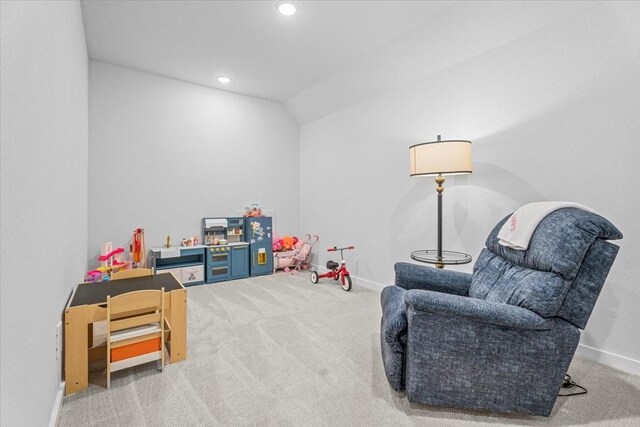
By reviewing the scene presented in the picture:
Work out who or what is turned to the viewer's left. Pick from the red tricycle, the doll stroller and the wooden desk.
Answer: the doll stroller

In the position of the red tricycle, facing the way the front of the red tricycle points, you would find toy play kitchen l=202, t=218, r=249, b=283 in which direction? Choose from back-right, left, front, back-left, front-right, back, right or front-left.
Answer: back-right

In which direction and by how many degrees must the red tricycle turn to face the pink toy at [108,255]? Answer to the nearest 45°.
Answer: approximately 135° to its right

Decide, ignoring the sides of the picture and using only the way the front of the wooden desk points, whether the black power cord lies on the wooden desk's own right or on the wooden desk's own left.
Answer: on the wooden desk's own left

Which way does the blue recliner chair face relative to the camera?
to the viewer's left

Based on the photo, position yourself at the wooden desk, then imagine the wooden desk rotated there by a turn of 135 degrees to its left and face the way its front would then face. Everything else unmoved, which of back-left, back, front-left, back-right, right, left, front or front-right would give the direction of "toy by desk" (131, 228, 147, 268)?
front-left

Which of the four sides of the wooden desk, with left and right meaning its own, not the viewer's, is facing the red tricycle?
left

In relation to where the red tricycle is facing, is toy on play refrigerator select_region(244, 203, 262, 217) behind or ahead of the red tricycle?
behind

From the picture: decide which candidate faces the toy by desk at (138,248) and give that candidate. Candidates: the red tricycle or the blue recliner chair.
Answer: the blue recliner chair

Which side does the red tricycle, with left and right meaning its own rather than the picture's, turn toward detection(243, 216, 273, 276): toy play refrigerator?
back

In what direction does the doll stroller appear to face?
to the viewer's left

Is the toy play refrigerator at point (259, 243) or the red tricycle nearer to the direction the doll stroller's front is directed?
the toy play refrigerator
